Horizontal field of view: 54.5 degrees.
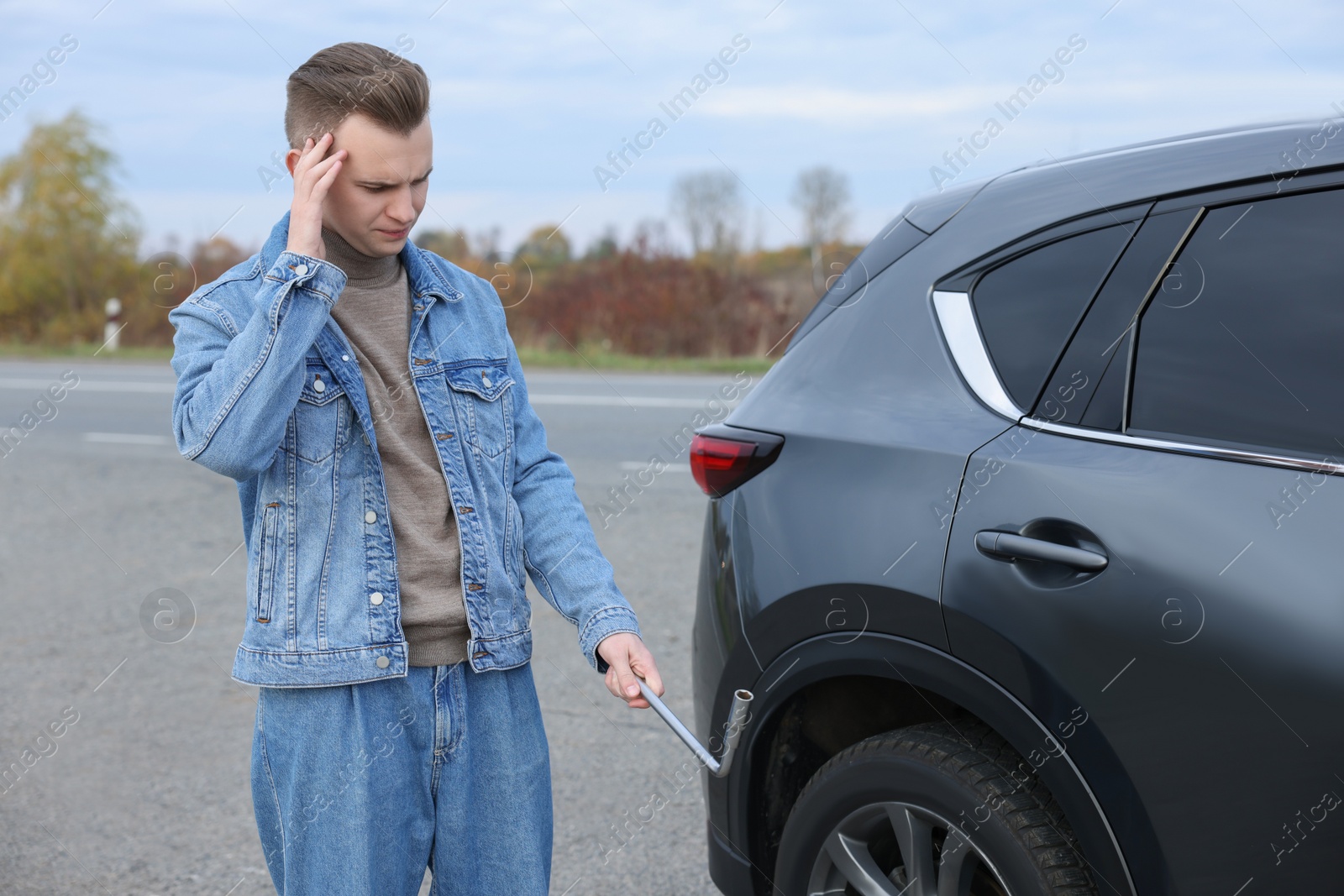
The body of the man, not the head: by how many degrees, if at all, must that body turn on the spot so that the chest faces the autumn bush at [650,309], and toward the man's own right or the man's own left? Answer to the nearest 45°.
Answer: approximately 135° to the man's own left

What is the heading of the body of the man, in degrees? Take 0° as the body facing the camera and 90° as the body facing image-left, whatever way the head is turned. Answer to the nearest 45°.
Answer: approximately 315°

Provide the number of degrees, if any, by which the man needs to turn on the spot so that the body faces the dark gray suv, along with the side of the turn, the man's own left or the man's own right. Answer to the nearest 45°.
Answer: approximately 45° to the man's own left

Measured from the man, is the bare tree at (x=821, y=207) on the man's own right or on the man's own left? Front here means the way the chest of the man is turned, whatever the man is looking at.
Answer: on the man's own left

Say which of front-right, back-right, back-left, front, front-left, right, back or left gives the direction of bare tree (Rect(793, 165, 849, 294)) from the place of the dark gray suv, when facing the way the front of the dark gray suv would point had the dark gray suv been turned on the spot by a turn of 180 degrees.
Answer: front-right

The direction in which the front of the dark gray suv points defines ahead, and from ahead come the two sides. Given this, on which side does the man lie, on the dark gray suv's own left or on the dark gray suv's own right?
on the dark gray suv's own right

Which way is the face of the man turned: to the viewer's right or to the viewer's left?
to the viewer's right

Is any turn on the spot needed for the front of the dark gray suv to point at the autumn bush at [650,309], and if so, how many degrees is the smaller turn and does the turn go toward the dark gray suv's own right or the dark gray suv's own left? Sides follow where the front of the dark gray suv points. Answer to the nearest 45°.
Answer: approximately 135° to the dark gray suv's own left

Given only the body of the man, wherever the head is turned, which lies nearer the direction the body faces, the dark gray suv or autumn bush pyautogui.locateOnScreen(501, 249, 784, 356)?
the dark gray suv
